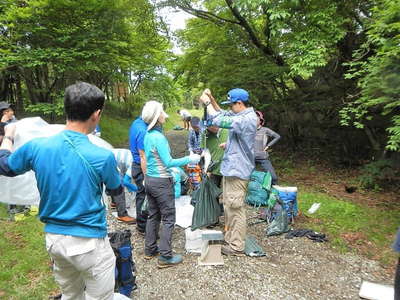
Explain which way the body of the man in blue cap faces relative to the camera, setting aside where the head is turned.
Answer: to the viewer's left

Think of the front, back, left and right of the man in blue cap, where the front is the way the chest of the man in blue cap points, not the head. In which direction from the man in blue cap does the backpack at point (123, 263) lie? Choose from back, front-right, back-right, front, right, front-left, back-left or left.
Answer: front-left

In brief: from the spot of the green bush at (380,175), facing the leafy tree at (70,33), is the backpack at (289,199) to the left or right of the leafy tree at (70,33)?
left

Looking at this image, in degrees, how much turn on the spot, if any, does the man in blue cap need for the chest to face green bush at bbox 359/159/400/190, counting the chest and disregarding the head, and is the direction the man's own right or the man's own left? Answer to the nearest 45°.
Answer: approximately 135° to the man's own right

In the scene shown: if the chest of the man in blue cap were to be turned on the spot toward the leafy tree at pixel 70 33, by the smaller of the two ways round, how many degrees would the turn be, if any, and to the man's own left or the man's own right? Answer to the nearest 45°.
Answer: approximately 45° to the man's own right
